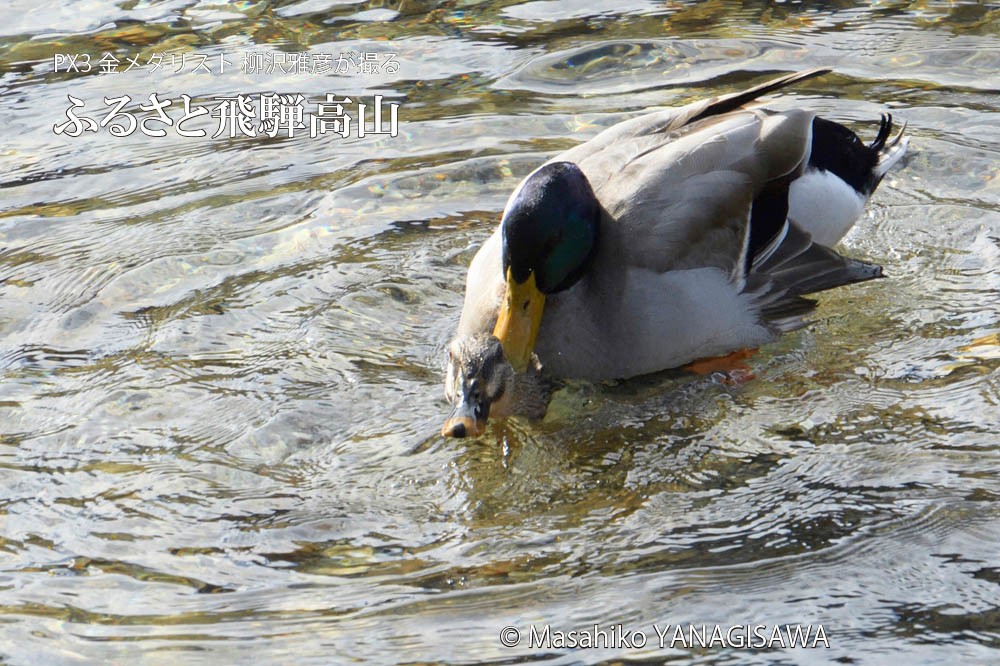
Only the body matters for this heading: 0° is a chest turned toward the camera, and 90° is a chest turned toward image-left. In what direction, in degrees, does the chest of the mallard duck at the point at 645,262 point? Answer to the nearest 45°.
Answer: approximately 45°
